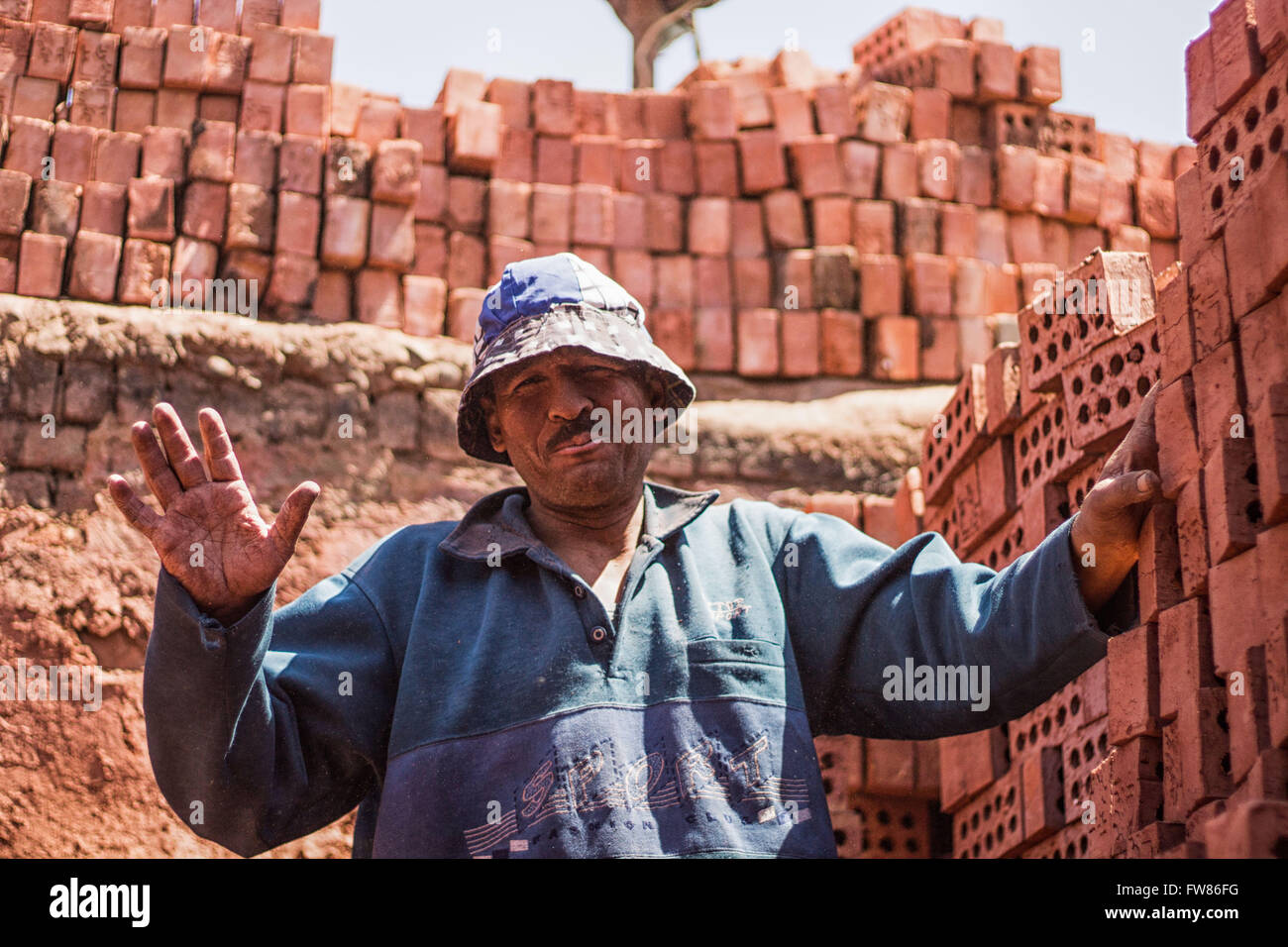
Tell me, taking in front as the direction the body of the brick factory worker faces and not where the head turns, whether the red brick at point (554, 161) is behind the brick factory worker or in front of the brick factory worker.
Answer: behind

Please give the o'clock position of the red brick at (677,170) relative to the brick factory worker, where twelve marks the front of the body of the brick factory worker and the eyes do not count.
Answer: The red brick is roughly at 6 o'clock from the brick factory worker.

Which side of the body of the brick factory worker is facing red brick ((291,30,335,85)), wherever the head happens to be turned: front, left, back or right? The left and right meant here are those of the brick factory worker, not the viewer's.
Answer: back

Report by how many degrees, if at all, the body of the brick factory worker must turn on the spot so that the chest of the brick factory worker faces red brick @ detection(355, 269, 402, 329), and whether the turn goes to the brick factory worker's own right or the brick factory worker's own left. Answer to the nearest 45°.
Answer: approximately 180°

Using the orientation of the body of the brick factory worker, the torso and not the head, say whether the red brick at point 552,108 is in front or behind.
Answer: behind

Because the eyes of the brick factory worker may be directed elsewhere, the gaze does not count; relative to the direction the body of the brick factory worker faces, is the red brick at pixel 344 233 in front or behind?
behind

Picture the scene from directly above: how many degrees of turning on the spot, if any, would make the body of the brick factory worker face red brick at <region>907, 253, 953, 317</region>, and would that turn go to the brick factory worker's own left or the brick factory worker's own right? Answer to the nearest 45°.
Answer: approximately 180°

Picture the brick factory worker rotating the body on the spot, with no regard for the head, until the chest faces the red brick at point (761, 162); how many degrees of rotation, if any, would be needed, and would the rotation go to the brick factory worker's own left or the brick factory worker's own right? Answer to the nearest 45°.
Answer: approximately 180°

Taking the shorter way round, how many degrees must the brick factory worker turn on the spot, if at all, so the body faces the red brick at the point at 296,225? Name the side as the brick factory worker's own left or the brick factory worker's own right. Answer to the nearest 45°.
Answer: approximately 180°

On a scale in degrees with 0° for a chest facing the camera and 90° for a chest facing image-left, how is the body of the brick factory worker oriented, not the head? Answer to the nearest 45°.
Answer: approximately 0°

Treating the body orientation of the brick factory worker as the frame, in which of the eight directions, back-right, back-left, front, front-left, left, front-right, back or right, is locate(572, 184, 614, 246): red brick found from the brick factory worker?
back

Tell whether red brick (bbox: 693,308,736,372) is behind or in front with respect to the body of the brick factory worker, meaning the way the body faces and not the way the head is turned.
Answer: behind
